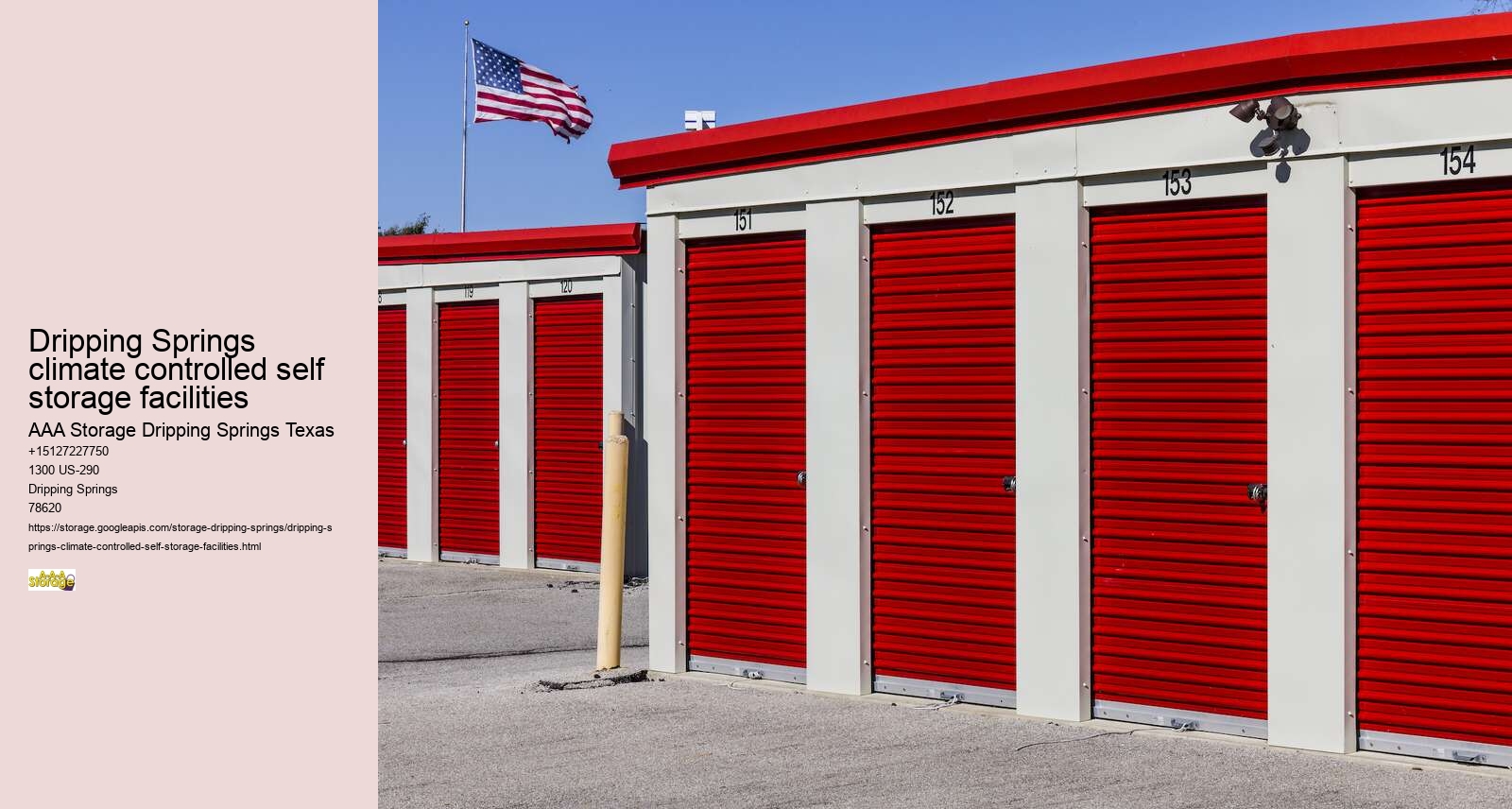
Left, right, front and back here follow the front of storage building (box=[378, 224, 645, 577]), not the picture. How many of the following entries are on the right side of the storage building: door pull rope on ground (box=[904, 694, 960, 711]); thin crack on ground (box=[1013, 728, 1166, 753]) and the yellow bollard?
0

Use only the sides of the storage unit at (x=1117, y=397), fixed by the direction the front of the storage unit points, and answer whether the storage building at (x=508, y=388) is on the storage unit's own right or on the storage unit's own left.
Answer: on the storage unit's own right

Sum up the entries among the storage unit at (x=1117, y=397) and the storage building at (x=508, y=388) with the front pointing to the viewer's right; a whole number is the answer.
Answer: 0

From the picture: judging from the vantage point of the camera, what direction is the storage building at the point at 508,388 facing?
facing the viewer and to the left of the viewer

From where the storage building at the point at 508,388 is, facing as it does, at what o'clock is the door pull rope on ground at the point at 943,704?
The door pull rope on ground is roughly at 10 o'clock from the storage building.

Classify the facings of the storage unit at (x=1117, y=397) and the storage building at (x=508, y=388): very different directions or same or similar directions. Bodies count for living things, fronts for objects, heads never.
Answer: same or similar directions

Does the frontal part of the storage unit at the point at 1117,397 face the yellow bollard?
no

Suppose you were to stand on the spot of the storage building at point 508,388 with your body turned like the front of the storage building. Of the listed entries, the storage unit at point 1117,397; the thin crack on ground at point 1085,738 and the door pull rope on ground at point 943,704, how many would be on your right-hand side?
0

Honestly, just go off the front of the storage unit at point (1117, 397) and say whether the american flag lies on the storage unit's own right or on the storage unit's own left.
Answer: on the storage unit's own right

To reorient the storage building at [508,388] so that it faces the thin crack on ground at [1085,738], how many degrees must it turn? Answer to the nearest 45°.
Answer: approximately 45° to its left

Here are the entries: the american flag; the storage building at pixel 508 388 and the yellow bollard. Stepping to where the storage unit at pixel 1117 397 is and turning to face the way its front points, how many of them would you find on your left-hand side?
0

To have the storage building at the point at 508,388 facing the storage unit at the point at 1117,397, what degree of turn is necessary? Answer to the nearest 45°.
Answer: approximately 45° to its left

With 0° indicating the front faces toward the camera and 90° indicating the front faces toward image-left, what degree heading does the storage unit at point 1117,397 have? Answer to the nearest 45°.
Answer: approximately 45°
